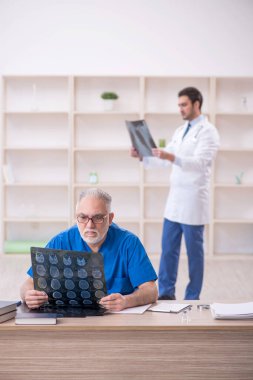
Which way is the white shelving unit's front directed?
toward the camera

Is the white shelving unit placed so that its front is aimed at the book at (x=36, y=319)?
yes

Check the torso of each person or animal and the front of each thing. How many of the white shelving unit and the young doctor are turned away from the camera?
0

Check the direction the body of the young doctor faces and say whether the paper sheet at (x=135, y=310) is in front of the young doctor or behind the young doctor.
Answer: in front

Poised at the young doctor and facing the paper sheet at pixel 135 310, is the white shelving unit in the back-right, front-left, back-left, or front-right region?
back-right

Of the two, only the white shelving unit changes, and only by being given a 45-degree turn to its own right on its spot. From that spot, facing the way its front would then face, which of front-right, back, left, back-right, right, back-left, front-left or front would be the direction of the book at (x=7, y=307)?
front-left

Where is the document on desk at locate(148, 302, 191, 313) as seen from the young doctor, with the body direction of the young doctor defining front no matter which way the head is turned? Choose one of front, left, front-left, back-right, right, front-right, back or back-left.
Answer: front-left

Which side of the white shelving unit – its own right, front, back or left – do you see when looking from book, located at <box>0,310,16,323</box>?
front

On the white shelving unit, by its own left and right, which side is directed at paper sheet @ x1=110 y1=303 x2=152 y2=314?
front

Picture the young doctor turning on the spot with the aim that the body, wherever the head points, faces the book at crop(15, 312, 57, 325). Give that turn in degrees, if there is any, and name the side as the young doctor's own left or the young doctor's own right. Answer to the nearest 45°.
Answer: approximately 45° to the young doctor's own left
